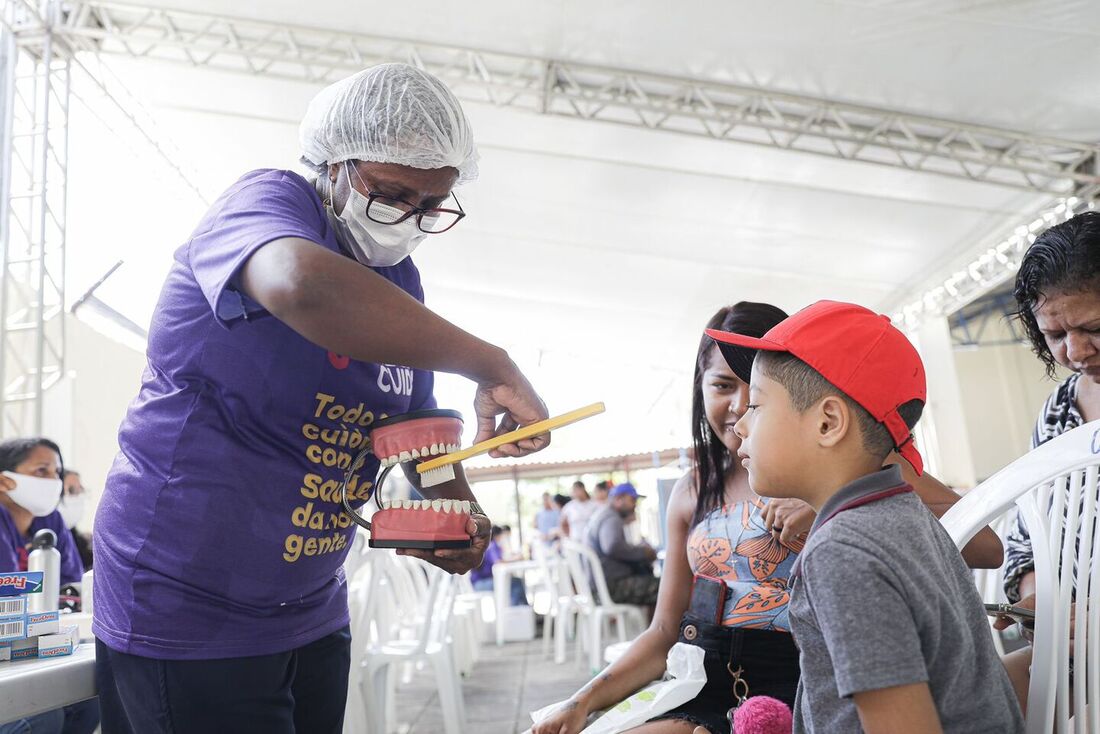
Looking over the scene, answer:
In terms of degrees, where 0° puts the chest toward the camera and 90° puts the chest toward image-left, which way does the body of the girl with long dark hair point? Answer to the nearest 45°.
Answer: approximately 45°

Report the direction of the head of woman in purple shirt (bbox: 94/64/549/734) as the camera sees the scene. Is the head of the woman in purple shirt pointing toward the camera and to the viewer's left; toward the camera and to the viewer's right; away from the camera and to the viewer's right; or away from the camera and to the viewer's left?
toward the camera and to the viewer's right

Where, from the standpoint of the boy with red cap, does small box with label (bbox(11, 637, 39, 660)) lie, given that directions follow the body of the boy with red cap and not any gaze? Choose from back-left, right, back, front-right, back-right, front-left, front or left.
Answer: front

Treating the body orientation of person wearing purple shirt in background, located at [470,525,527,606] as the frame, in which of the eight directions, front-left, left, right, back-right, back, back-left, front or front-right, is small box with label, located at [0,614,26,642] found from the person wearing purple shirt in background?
right

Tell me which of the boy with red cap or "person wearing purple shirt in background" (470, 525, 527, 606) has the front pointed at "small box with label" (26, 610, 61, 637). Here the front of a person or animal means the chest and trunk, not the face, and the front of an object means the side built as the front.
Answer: the boy with red cap

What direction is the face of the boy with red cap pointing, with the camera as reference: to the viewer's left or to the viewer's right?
to the viewer's left

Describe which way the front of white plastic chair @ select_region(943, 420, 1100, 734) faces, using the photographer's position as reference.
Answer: facing away from the viewer and to the left of the viewer

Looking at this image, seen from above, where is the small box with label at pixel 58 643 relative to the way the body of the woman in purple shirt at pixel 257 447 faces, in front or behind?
behind

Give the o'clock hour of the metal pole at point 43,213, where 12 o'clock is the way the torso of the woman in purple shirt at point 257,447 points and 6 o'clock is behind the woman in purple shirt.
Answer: The metal pole is roughly at 7 o'clock from the woman in purple shirt.
